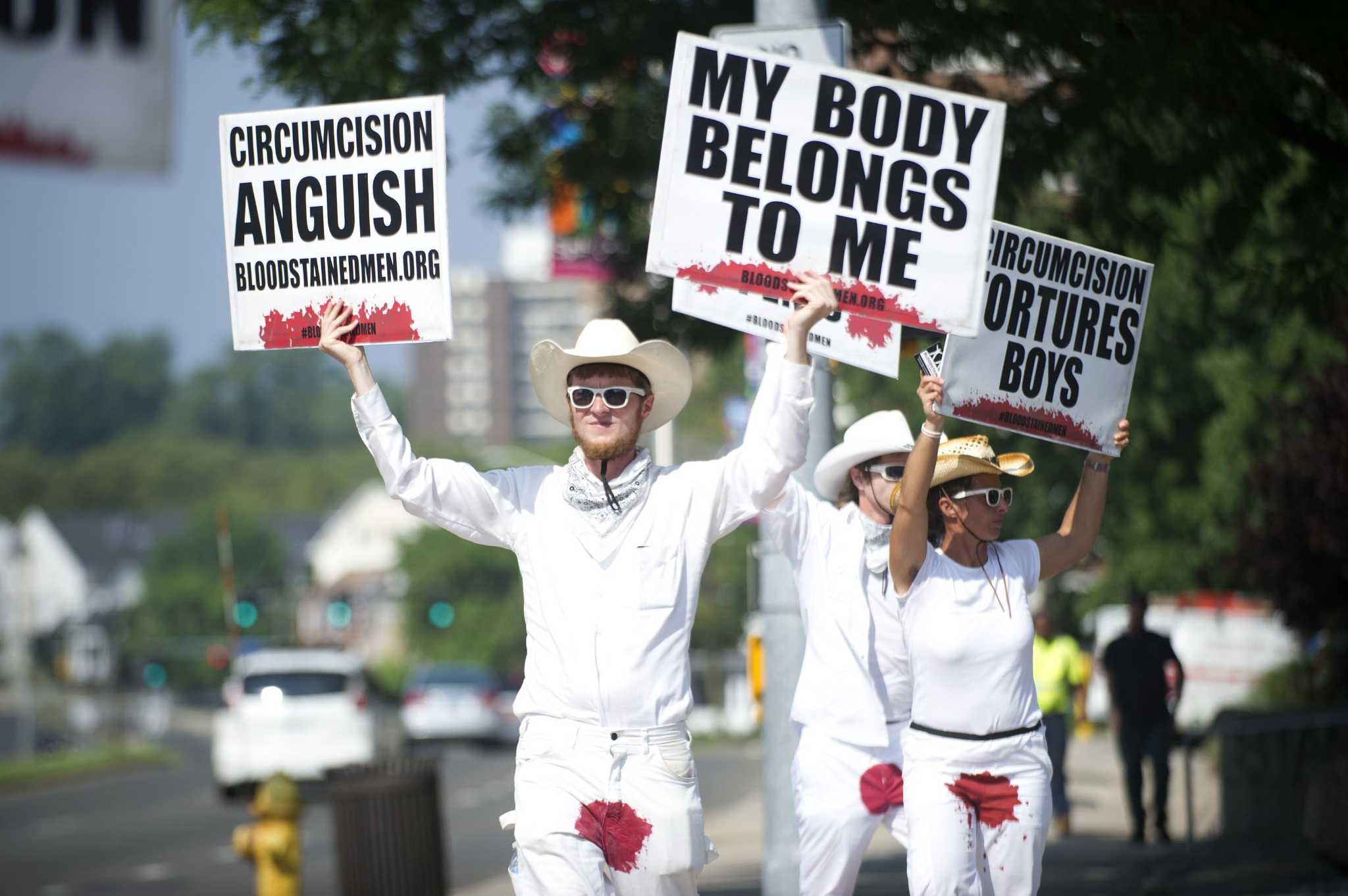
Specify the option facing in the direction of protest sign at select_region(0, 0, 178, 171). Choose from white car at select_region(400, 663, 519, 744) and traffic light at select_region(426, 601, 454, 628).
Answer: the traffic light

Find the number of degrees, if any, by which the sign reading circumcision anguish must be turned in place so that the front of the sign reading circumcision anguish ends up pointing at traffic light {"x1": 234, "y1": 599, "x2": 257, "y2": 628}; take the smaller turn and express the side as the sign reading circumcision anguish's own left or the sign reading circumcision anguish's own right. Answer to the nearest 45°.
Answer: approximately 180°

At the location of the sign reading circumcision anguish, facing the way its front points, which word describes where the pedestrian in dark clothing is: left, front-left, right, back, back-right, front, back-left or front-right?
back-left

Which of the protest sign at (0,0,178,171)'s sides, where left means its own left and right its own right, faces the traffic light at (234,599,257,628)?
back

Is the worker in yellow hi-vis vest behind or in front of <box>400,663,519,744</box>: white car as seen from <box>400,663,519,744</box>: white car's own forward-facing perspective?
behind

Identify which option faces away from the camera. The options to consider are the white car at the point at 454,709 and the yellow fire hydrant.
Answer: the white car

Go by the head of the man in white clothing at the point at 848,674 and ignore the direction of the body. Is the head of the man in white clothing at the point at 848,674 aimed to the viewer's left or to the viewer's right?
to the viewer's right

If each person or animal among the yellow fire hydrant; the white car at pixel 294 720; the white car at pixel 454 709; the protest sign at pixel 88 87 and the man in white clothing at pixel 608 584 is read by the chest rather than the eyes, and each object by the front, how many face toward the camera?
2

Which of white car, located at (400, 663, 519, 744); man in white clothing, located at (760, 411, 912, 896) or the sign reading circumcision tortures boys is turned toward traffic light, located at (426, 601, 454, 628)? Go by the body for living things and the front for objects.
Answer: the white car

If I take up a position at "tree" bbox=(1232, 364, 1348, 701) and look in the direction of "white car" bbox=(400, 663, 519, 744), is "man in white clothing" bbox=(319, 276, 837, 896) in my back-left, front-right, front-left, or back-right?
back-left

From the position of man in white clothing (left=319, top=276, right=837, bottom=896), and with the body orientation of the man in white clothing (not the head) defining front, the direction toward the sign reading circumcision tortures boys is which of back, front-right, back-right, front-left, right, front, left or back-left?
back-left
